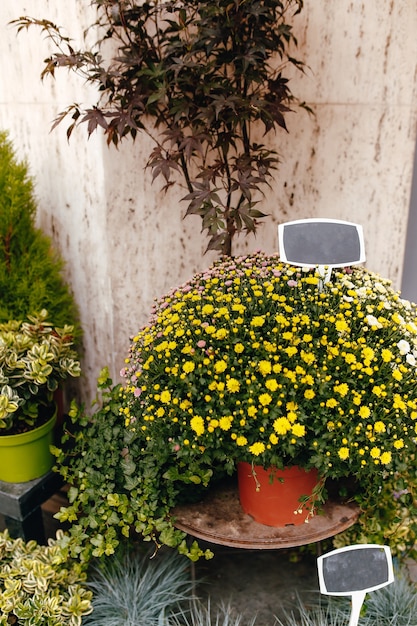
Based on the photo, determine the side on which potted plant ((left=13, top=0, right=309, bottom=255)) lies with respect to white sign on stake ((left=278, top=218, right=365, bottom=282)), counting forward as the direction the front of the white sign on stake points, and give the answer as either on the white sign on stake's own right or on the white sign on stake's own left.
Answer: on the white sign on stake's own right

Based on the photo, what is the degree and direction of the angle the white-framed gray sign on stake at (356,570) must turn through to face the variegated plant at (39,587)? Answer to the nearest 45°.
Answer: approximately 90° to its right

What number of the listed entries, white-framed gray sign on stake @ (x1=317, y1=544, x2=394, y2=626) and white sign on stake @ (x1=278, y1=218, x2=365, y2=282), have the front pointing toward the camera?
2

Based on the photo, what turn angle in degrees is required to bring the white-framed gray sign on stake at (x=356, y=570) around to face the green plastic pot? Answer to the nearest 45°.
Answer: approximately 90° to its right

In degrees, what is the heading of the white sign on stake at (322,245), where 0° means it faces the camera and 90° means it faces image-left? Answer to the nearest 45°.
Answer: approximately 0°

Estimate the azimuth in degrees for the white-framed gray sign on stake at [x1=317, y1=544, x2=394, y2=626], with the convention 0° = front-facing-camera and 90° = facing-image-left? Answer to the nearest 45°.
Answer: approximately 0°
